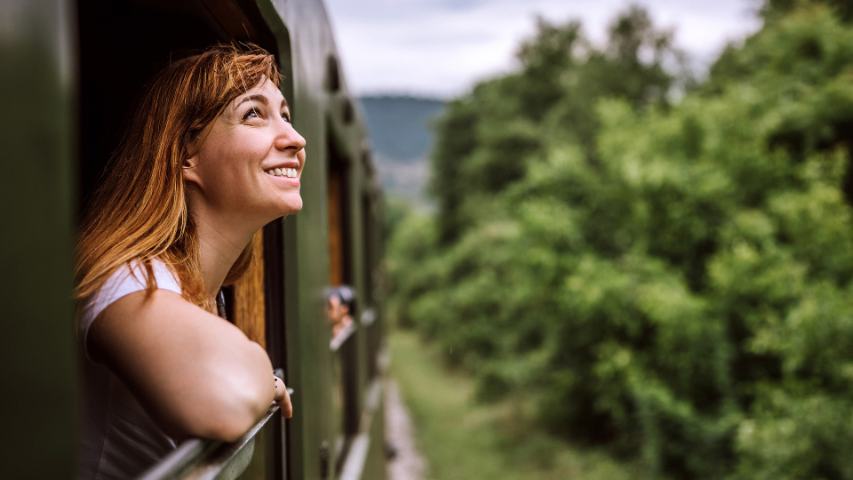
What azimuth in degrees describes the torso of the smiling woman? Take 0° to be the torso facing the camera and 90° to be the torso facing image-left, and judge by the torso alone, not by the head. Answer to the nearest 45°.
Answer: approximately 270°
